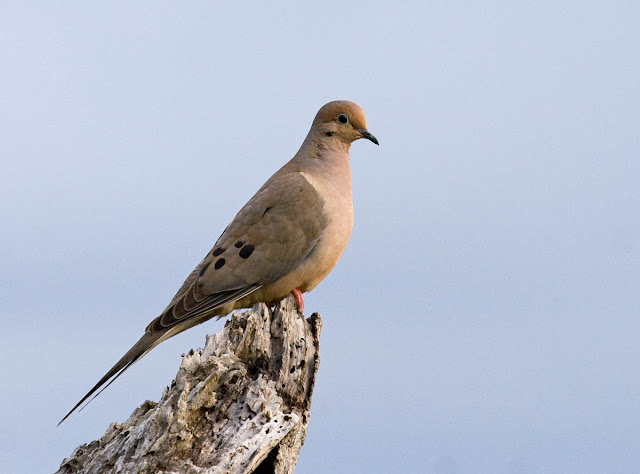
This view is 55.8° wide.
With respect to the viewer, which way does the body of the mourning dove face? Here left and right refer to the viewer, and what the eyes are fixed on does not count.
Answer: facing to the right of the viewer
